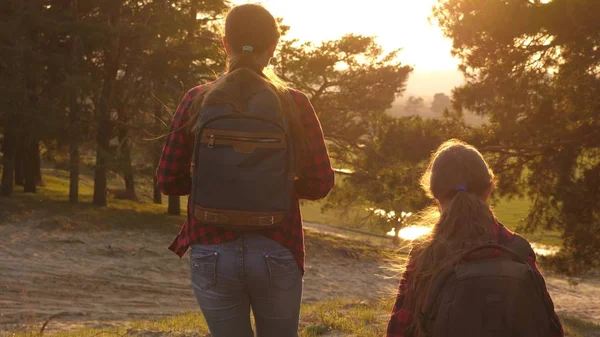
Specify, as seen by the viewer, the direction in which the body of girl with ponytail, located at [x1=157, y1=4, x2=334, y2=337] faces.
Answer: away from the camera

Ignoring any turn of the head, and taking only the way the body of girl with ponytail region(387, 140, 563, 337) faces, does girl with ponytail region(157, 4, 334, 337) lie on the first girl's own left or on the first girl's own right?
on the first girl's own left

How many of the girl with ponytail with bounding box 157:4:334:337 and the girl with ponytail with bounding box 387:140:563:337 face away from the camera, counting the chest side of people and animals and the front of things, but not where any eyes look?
2

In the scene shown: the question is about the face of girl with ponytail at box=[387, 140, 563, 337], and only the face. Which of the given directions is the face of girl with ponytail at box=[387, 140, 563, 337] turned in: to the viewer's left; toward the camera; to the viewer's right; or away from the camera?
away from the camera

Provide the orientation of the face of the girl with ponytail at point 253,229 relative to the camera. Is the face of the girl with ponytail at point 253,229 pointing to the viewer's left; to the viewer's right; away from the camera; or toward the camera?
away from the camera

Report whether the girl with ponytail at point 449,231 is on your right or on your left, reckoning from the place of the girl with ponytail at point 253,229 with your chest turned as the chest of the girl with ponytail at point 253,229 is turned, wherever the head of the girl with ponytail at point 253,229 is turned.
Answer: on your right

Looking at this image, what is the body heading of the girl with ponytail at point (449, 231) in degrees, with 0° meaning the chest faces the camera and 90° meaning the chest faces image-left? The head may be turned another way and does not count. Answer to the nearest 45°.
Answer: approximately 180°
